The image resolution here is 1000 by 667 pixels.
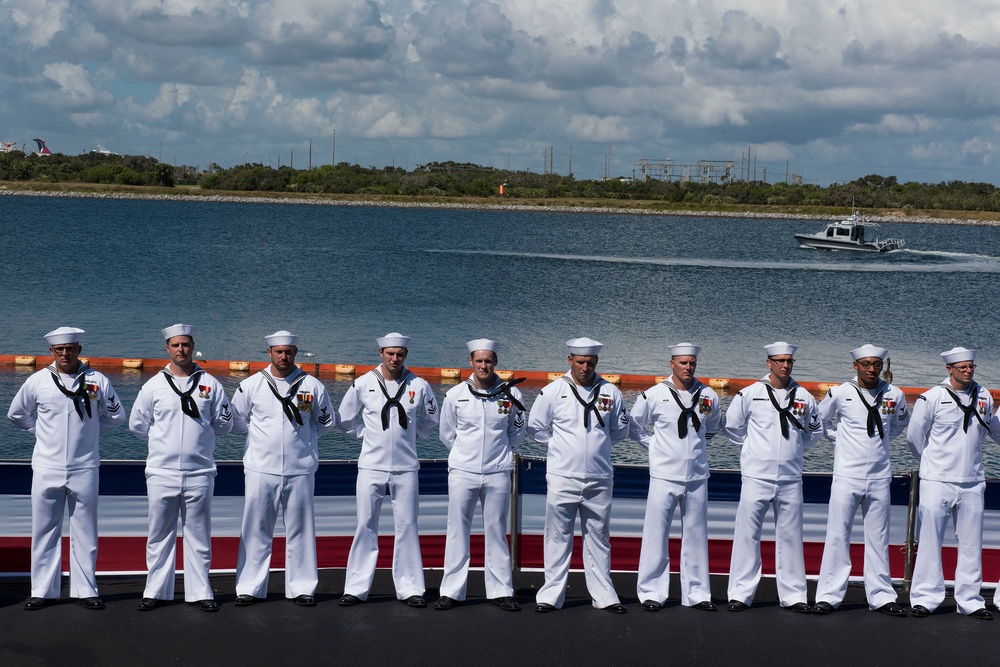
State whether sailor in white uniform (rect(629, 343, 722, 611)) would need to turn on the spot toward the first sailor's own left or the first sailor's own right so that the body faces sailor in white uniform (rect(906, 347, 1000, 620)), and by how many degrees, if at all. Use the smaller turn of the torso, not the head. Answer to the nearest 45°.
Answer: approximately 90° to the first sailor's own left

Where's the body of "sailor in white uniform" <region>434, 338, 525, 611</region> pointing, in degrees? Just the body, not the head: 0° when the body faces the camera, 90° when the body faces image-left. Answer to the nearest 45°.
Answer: approximately 0°

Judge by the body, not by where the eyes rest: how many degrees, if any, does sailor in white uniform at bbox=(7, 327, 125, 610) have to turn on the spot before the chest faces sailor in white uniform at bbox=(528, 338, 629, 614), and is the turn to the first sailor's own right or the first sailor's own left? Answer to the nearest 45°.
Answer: approximately 90° to the first sailor's own left

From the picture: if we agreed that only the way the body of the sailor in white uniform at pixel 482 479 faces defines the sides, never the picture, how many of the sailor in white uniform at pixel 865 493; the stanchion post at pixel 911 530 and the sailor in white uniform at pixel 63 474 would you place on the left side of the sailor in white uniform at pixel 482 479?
2

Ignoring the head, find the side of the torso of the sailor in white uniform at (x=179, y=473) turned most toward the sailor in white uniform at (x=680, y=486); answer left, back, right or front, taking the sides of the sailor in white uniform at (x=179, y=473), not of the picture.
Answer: left

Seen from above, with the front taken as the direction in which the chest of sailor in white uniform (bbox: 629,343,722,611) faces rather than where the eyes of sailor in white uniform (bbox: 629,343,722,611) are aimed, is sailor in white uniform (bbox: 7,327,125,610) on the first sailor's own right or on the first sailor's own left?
on the first sailor's own right

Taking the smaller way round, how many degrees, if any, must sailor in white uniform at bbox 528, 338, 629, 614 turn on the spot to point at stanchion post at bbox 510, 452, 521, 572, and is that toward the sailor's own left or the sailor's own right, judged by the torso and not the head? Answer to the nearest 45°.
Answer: approximately 135° to the sailor's own right

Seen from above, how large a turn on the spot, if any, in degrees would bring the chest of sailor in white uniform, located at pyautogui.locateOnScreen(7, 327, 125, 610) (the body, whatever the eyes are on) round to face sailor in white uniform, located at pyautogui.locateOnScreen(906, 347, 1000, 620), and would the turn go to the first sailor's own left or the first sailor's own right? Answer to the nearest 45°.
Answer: approximately 90° to the first sailor's own left

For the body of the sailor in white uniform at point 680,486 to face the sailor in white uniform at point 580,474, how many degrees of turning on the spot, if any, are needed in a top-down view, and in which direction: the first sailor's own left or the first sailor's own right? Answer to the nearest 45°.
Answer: approximately 90° to the first sailor's own right
